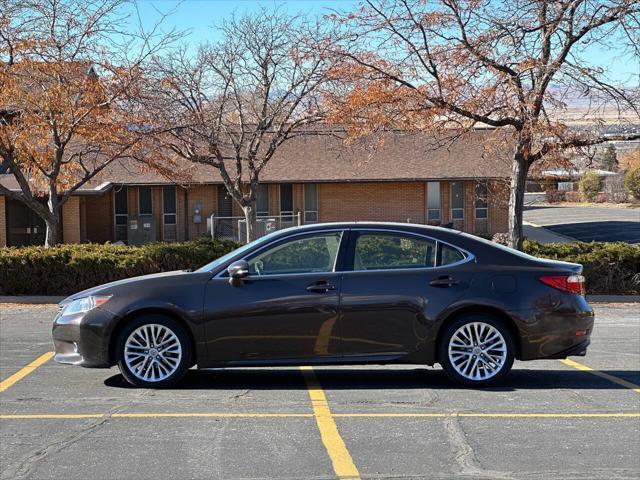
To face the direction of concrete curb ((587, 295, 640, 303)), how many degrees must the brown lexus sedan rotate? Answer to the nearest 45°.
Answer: approximately 135° to its right

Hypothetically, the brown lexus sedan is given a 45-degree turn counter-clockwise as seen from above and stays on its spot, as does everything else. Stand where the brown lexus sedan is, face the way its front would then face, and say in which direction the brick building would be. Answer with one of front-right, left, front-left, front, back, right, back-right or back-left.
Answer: back-right

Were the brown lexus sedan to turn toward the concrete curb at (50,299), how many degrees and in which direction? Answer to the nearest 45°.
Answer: approximately 45° to its right

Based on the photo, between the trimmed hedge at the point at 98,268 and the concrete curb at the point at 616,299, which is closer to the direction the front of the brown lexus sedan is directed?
the trimmed hedge

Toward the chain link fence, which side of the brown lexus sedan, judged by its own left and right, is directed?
right

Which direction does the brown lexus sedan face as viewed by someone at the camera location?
facing to the left of the viewer

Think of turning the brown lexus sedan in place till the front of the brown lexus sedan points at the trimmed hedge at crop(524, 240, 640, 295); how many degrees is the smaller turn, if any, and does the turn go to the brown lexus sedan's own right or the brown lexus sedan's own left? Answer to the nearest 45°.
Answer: approximately 135° to the brown lexus sedan's own right
